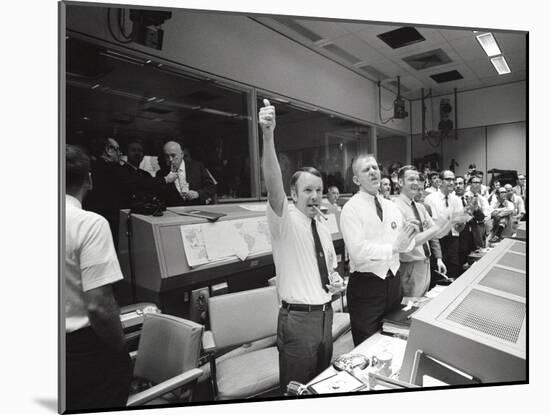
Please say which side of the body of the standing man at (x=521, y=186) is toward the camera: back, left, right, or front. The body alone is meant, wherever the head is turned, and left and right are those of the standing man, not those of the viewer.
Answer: front

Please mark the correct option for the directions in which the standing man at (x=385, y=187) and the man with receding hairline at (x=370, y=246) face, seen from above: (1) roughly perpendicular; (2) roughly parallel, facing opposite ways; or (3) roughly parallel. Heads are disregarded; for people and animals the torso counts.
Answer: roughly parallel

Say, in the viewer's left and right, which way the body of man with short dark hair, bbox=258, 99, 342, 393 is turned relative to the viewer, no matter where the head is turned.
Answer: facing the viewer and to the right of the viewer

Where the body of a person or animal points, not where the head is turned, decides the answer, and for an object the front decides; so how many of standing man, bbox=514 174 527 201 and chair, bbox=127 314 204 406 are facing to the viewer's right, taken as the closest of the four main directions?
0

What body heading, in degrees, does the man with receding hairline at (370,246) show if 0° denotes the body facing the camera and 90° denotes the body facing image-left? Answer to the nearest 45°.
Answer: approximately 315°

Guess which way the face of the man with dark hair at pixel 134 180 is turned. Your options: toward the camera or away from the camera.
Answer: toward the camera

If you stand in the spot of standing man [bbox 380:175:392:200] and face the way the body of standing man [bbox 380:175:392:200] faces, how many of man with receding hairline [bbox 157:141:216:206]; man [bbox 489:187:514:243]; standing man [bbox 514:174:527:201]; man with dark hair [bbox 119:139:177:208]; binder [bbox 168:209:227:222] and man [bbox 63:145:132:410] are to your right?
4
